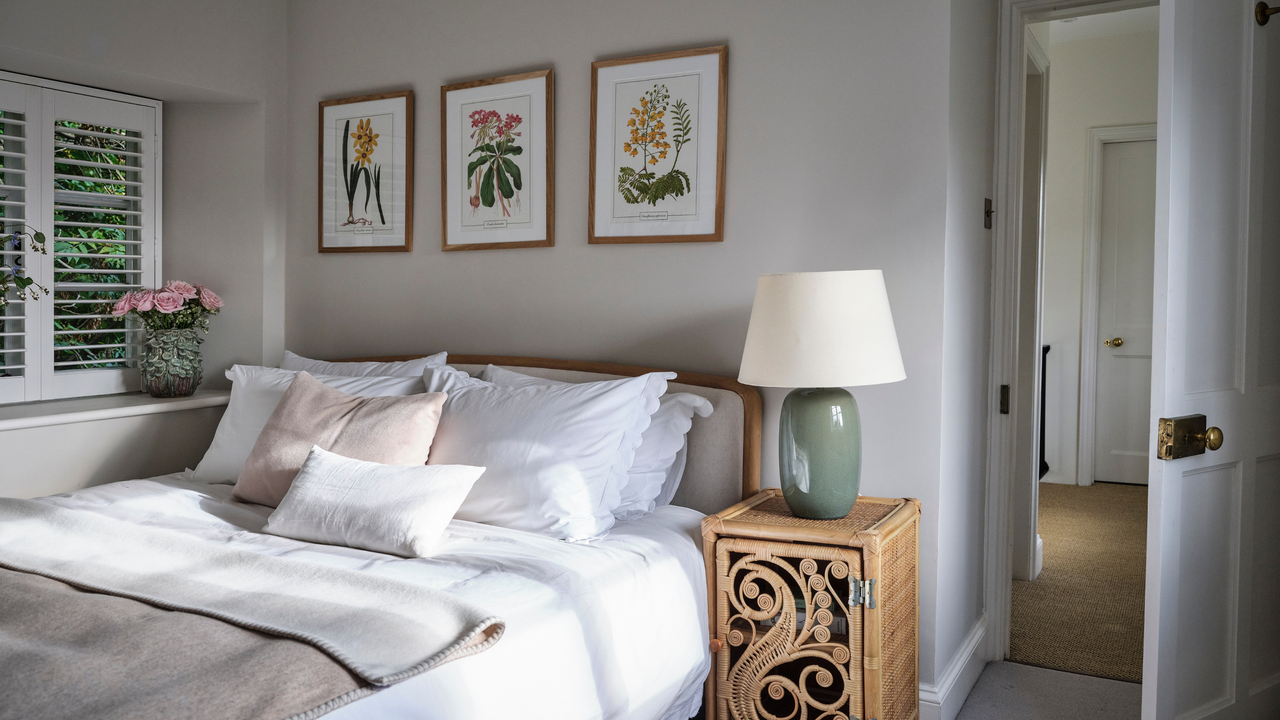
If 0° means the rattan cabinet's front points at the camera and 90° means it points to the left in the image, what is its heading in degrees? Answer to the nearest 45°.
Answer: approximately 45°

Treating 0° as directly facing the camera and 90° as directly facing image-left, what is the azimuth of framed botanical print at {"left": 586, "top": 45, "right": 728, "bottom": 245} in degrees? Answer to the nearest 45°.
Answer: approximately 45°

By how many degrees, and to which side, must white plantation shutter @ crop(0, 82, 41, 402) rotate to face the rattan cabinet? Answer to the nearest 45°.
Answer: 0° — it already faces it

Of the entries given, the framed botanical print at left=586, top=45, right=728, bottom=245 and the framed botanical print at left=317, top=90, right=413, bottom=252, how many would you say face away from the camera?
0

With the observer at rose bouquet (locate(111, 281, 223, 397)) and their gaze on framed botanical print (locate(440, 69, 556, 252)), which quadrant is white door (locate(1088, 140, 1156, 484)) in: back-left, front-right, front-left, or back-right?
front-left

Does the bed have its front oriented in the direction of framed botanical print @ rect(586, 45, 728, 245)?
no

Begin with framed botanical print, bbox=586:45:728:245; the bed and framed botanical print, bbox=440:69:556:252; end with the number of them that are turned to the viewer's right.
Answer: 0

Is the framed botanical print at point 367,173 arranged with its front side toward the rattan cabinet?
no

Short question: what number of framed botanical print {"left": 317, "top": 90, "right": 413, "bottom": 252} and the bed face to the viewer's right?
0

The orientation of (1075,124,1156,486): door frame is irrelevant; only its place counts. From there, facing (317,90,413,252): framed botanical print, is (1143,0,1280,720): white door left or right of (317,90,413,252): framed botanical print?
left

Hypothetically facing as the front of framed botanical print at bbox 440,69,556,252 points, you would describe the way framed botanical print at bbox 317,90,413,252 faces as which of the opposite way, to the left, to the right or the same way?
the same way

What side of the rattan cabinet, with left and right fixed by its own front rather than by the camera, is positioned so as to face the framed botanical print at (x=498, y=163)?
right

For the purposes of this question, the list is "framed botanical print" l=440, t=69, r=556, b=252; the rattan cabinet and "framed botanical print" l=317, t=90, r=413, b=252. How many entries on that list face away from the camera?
0

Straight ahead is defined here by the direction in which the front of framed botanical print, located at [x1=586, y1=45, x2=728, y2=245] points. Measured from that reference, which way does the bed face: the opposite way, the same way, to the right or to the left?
the same way

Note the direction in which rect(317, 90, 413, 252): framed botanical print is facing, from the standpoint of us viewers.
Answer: facing the viewer and to the left of the viewer

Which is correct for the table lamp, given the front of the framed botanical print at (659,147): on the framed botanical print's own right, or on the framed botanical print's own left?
on the framed botanical print's own left

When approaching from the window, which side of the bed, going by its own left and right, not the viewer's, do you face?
right
